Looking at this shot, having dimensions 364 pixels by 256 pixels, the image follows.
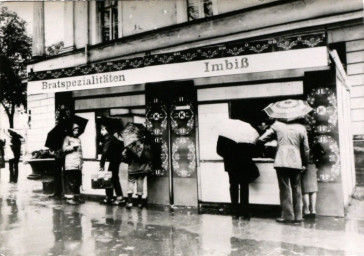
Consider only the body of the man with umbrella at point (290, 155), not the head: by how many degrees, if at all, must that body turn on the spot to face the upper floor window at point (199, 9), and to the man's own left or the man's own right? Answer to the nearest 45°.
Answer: approximately 45° to the man's own left

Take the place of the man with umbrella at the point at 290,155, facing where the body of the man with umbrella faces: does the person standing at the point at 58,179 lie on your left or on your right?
on your left

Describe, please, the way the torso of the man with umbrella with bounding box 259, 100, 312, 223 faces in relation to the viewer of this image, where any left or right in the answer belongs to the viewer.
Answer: facing away from the viewer
